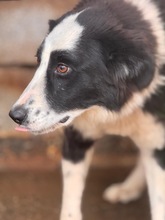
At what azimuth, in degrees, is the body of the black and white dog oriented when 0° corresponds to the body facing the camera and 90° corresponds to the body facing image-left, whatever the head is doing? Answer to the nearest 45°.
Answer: approximately 45°
